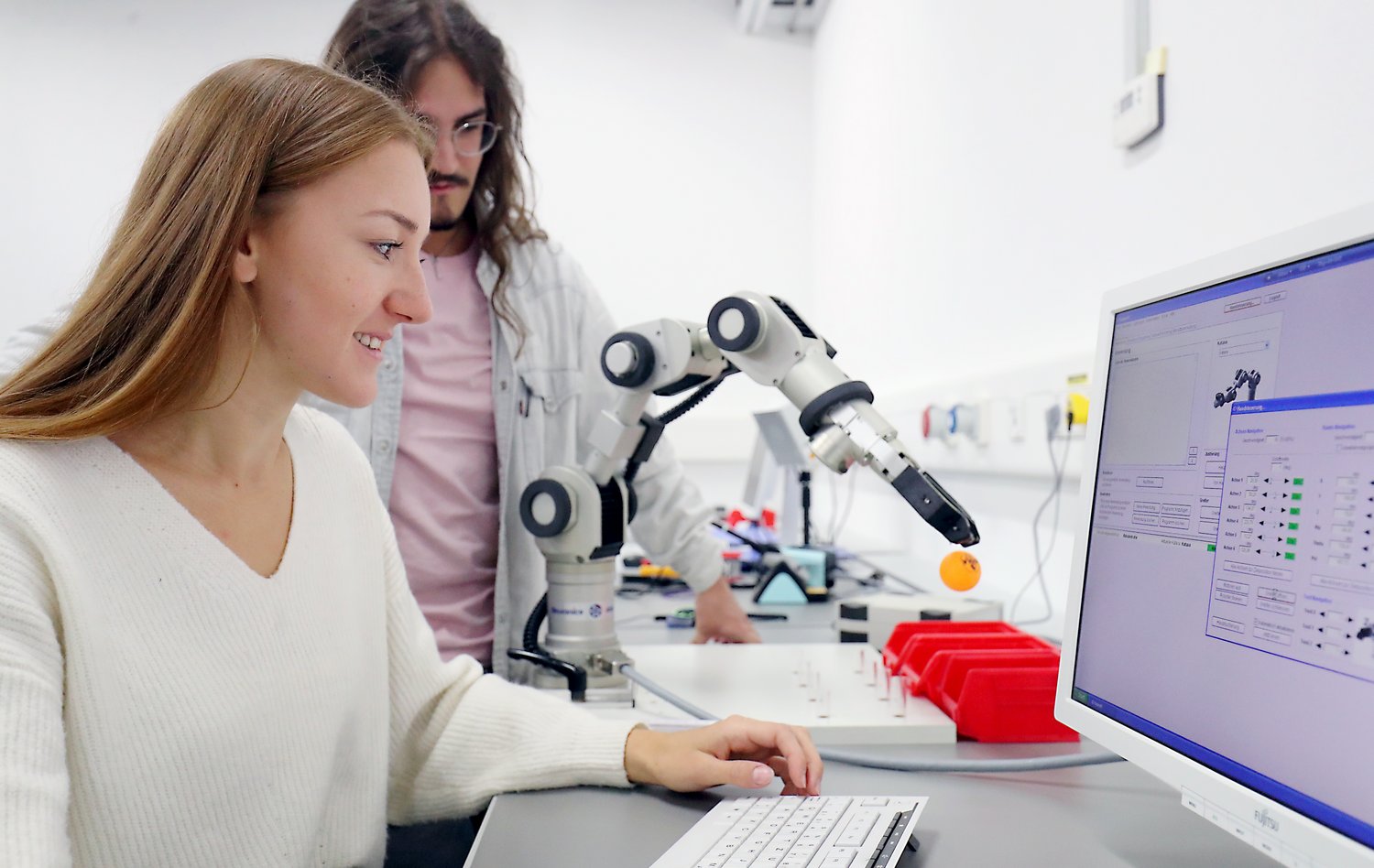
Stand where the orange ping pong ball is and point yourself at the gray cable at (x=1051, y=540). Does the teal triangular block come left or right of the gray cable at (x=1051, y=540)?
left

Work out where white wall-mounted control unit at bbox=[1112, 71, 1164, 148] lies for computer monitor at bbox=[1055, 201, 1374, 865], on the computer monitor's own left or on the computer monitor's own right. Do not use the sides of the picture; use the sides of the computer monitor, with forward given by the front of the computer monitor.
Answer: on the computer monitor's own right

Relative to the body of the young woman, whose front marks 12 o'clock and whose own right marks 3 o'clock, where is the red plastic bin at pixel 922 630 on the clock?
The red plastic bin is roughly at 10 o'clock from the young woman.

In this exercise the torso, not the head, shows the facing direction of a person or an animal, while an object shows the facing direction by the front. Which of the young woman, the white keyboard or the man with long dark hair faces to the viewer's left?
the white keyboard

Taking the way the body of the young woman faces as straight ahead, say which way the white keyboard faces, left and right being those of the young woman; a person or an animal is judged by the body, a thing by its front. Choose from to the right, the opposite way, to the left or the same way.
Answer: the opposite way

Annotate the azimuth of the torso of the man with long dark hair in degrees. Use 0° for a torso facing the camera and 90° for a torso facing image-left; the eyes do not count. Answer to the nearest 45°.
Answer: approximately 0°

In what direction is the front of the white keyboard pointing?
to the viewer's left

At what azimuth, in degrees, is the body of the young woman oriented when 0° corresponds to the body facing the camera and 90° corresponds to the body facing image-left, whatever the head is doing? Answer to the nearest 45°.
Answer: approximately 315°

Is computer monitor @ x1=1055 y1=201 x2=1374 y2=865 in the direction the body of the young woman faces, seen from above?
yes
